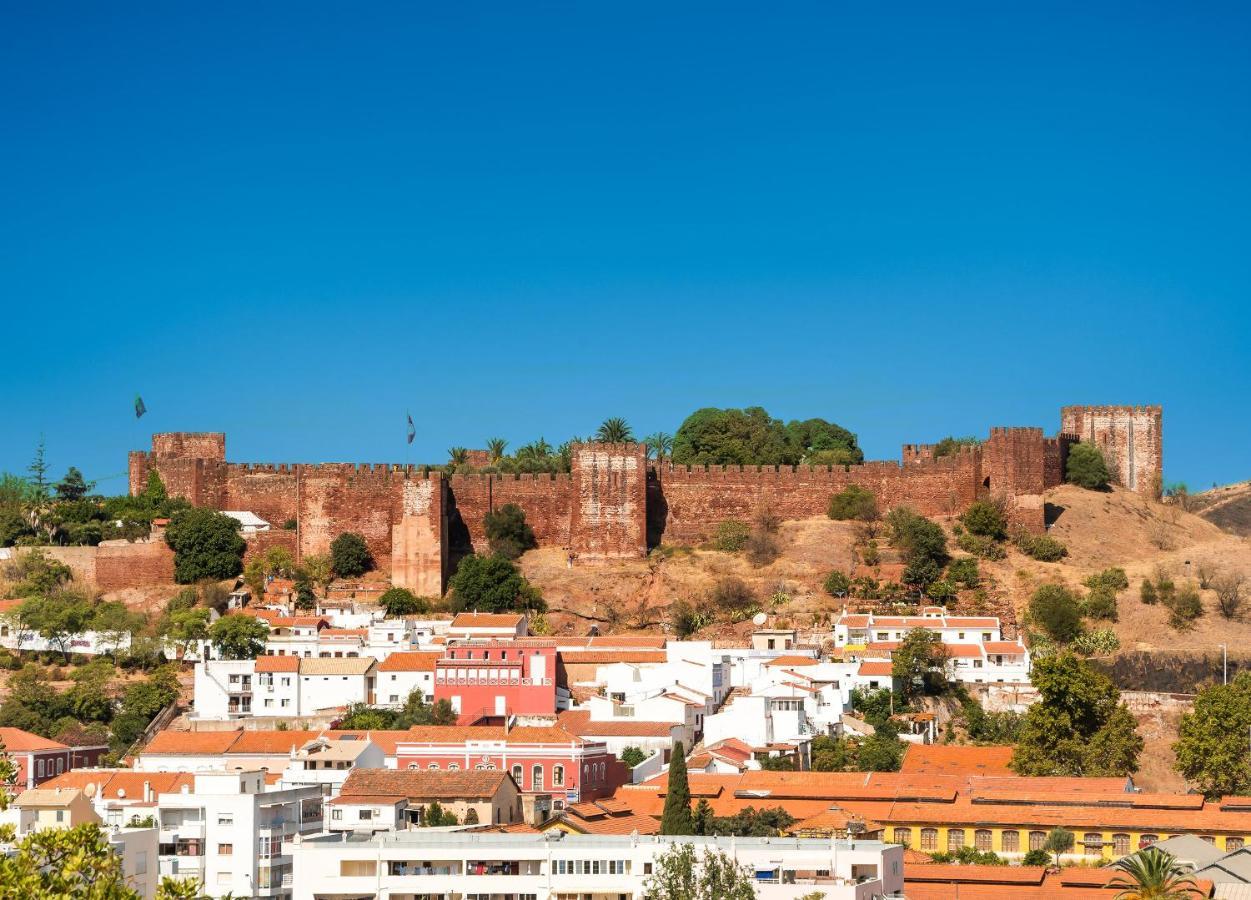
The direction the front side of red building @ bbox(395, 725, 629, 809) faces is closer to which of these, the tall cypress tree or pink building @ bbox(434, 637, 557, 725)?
the tall cypress tree

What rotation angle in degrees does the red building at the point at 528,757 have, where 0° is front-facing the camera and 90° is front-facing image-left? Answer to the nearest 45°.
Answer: approximately 0°

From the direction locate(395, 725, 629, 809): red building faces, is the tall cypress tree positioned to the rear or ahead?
ahead

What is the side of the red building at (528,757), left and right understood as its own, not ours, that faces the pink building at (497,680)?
back

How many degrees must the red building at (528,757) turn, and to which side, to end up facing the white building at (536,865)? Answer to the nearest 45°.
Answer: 0° — it already faces it

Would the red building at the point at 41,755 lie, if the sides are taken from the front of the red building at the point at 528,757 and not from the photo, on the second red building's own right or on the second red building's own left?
on the second red building's own right

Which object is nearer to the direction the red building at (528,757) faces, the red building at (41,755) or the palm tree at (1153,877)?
the palm tree

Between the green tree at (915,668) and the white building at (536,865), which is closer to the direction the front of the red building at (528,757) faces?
the white building

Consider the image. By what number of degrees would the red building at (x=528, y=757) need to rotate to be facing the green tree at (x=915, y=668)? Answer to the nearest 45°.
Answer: approximately 135° to its left

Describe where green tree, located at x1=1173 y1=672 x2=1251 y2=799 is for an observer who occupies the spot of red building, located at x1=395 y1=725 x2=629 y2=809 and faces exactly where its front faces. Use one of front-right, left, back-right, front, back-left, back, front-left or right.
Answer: left

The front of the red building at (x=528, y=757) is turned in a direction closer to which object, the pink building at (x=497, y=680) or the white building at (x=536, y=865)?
the white building

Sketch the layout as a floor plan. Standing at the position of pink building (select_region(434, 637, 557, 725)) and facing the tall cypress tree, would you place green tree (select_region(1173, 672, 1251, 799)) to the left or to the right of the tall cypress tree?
left
